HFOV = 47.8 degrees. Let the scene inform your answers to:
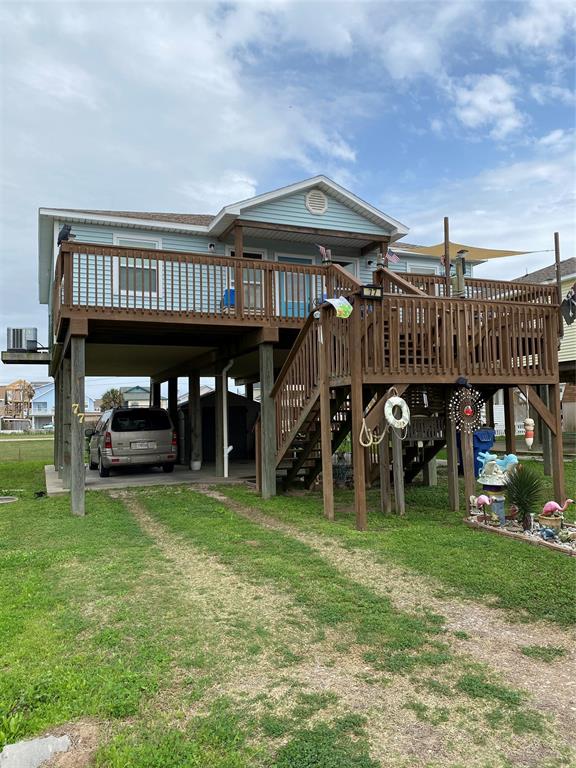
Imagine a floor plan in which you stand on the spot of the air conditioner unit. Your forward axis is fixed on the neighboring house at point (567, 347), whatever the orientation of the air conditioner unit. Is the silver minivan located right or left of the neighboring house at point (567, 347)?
right

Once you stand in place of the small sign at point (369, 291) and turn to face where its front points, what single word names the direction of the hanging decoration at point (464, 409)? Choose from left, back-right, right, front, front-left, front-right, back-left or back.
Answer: back-left

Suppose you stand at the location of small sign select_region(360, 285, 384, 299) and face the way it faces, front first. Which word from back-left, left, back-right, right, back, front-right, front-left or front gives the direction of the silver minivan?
back-right

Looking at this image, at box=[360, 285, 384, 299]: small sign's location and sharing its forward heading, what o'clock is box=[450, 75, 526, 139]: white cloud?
The white cloud is roughly at 7 o'clock from the small sign.

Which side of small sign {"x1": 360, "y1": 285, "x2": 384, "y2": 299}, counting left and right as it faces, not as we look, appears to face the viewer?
front

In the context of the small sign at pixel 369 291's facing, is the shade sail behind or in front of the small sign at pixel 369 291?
behind

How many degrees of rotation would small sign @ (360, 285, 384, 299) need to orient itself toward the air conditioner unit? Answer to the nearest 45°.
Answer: approximately 135° to its right

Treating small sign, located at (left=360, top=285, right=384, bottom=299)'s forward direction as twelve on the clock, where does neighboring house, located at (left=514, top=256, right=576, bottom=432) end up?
The neighboring house is roughly at 7 o'clock from the small sign.

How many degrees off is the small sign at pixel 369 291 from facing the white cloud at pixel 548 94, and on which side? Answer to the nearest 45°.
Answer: approximately 135° to its left
